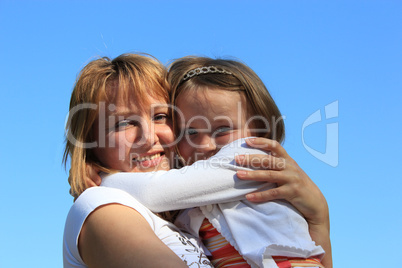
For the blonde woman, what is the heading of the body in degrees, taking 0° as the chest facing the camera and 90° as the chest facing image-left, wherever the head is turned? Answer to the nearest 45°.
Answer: approximately 315°

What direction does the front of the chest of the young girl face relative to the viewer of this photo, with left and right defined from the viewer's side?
facing the viewer and to the left of the viewer
